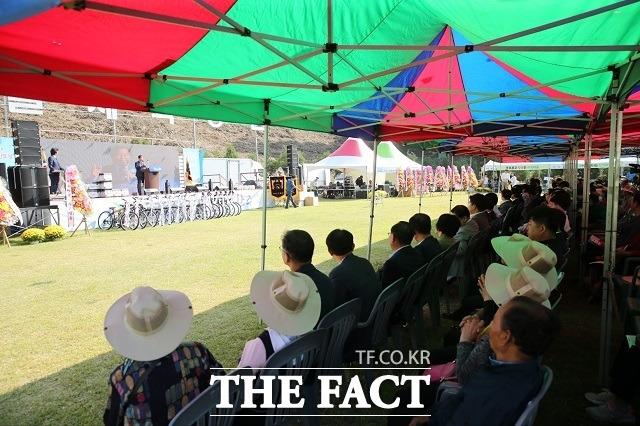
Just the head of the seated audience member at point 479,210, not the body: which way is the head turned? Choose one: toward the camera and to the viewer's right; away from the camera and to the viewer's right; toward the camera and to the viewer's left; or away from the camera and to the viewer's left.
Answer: away from the camera and to the viewer's left

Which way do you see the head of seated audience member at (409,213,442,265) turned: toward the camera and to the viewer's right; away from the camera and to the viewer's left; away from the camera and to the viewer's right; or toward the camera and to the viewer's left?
away from the camera and to the viewer's left

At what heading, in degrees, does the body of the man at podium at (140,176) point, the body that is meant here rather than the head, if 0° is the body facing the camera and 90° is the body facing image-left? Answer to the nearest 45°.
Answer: approximately 315°

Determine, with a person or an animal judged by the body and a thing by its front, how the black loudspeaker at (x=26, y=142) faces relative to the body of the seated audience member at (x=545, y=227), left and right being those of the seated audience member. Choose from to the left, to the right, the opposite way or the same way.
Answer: the opposite way

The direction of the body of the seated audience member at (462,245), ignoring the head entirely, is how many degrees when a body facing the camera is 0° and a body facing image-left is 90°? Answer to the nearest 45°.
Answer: approximately 90°

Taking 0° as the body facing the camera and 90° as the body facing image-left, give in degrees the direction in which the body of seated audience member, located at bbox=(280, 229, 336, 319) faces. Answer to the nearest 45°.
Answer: approximately 135°

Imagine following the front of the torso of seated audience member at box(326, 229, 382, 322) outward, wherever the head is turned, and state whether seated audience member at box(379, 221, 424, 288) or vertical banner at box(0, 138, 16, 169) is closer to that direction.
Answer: the vertical banner

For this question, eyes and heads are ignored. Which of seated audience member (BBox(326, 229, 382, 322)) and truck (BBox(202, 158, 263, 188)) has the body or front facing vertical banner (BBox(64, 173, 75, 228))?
the seated audience member

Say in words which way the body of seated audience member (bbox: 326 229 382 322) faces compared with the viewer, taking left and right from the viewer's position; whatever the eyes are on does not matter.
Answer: facing away from the viewer and to the left of the viewer

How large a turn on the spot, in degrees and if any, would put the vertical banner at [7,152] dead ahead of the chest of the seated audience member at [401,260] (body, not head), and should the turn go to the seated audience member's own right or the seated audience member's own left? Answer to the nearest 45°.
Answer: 0° — they already face it

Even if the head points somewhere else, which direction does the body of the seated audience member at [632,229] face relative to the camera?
to the viewer's left

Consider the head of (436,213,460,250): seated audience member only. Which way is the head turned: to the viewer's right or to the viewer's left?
to the viewer's left

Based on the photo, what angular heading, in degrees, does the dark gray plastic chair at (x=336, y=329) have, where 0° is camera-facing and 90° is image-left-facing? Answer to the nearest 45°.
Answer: approximately 135°

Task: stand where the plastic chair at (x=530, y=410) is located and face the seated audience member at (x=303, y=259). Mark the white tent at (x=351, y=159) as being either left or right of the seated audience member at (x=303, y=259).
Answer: right
